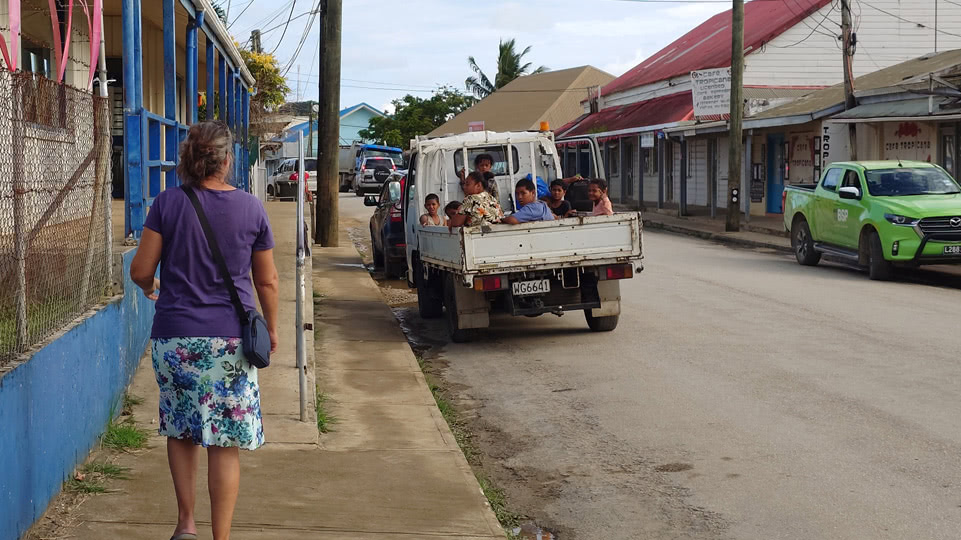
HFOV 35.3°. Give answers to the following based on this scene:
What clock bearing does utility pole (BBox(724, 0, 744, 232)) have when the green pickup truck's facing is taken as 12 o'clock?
The utility pole is roughly at 7 o'clock from the green pickup truck.

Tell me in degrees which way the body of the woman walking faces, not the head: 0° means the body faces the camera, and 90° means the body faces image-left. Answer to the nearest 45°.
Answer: approximately 180°

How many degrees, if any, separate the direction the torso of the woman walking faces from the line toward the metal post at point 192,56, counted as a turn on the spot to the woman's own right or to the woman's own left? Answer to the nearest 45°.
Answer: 0° — they already face it

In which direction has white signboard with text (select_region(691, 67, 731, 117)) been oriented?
toward the camera

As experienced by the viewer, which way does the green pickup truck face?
facing the viewer and to the right of the viewer

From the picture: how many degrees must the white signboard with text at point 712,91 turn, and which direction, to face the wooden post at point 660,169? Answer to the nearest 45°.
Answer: approximately 180°

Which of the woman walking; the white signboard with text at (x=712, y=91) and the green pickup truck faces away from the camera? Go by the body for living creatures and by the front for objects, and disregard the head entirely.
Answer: the woman walking

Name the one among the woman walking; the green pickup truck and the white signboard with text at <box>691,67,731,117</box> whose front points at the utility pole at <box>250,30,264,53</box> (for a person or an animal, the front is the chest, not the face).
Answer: the woman walking

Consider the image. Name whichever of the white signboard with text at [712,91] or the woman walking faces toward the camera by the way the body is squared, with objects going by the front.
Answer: the white signboard with text

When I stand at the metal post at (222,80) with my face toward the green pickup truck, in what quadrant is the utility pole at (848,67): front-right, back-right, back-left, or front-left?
front-left

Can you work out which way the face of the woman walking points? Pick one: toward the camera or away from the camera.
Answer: away from the camera

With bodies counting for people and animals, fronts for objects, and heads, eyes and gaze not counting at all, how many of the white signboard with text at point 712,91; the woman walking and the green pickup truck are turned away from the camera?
1

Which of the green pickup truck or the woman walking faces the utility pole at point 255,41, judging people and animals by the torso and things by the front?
the woman walking

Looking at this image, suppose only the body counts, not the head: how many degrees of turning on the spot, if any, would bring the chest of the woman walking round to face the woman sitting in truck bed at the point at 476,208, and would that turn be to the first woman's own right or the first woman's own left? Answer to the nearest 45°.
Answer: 0° — they already face them

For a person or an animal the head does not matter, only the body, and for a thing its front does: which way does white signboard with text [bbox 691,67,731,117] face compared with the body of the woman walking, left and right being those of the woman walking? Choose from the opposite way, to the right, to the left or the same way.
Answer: the opposite way

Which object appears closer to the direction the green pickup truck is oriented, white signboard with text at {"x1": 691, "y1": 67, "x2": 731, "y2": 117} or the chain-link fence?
the chain-link fence

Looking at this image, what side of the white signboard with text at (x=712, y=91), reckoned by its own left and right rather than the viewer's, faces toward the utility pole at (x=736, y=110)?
front
